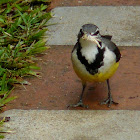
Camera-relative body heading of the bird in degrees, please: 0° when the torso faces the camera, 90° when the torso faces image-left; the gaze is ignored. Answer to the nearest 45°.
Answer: approximately 0°
